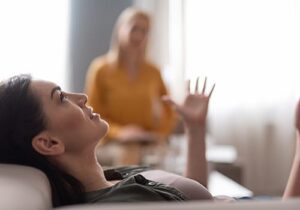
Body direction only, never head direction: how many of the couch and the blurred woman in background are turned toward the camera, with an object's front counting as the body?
1

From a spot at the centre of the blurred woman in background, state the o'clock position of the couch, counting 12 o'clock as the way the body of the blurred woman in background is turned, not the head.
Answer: The couch is roughly at 12 o'clock from the blurred woman in background.

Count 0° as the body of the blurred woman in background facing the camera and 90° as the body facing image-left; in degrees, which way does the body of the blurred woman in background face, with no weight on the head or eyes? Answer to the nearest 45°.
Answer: approximately 0°

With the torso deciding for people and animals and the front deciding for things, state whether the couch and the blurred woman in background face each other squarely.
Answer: yes

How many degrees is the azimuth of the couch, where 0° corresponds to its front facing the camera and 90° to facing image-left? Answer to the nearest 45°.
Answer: approximately 180°

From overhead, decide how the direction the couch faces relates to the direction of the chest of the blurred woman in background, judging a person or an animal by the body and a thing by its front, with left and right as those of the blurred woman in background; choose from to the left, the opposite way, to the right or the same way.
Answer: the opposite way

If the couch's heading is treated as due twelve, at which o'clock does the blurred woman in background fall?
The blurred woman in background is roughly at 12 o'clock from the couch.
